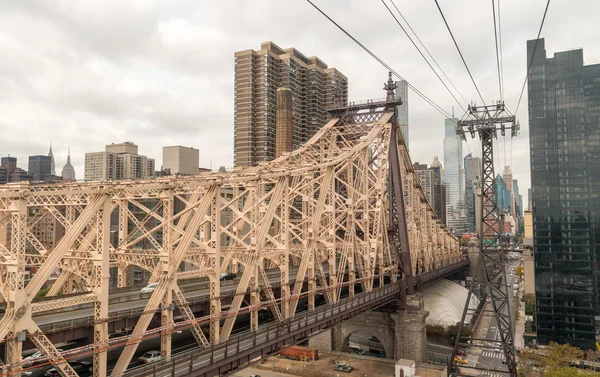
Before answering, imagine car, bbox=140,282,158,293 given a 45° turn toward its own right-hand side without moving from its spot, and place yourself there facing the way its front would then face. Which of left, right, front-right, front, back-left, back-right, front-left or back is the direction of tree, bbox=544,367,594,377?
back

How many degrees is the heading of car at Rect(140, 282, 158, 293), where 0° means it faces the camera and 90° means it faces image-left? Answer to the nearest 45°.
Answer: approximately 45°
